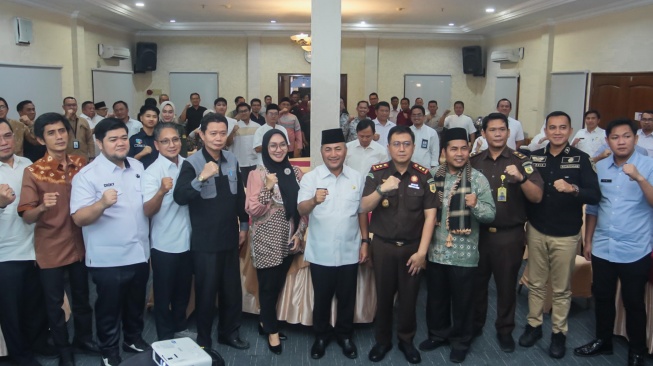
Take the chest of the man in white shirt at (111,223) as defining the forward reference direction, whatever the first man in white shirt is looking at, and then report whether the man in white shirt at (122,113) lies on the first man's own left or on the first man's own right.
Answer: on the first man's own left

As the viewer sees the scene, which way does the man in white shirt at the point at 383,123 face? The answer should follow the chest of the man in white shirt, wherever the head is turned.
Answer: toward the camera

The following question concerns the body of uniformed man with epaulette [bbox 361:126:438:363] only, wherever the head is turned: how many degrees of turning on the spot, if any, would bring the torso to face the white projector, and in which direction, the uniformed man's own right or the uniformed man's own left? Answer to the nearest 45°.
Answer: approximately 45° to the uniformed man's own right

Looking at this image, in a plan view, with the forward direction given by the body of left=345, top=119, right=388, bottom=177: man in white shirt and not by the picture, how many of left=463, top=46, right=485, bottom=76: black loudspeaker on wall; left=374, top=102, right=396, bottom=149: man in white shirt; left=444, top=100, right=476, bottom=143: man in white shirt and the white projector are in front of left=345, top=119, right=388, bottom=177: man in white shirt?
1

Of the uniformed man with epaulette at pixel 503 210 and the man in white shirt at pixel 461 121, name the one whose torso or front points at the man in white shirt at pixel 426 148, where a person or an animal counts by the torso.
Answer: the man in white shirt at pixel 461 121

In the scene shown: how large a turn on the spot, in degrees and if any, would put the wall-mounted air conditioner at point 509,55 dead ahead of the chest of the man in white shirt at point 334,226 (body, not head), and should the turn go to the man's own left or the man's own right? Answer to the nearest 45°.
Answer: approximately 135° to the man's own left

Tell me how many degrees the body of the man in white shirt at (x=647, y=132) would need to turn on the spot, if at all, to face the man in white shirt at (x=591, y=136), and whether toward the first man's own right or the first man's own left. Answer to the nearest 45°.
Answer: approximately 90° to the first man's own right

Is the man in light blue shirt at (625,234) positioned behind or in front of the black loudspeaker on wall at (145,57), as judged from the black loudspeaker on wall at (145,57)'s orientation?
in front

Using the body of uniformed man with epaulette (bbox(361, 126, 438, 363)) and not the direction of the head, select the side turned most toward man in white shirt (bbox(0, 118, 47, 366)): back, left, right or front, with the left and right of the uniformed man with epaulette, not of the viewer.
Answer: right

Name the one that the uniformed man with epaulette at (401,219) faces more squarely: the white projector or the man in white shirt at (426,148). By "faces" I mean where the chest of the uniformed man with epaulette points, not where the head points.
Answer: the white projector

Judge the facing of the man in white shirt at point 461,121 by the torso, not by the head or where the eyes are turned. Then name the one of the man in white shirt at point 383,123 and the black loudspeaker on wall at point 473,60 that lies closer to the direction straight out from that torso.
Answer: the man in white shirt

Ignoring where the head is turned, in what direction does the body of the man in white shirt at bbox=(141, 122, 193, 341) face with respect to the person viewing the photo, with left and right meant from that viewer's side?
facing the viewer and to the right of the viewer
